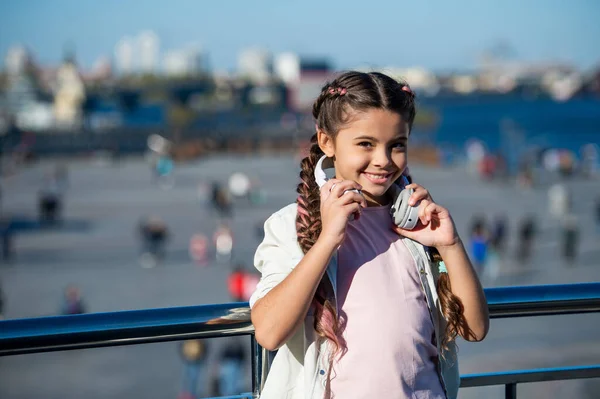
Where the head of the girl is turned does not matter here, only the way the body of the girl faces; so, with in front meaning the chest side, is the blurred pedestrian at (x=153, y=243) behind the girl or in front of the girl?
behind

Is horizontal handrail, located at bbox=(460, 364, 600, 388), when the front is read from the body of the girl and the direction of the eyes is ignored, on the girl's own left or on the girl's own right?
on the girl's own left

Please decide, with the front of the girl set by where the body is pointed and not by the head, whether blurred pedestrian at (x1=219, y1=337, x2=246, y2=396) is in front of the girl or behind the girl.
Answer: behind

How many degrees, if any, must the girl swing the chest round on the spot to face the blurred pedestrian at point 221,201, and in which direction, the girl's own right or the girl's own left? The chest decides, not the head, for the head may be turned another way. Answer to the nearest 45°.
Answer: approximately 135° to the girl's own left

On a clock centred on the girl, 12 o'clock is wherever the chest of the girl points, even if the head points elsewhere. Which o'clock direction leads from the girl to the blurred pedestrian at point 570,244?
The blurred pedestrian is roughly at 8 o'clock from the girl.
